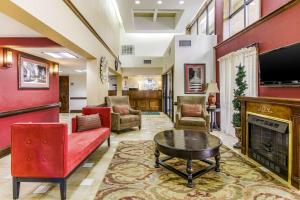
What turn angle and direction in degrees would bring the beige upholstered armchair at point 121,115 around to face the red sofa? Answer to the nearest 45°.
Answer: approximately 45° to its right

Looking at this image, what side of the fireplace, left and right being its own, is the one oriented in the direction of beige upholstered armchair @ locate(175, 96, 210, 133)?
right

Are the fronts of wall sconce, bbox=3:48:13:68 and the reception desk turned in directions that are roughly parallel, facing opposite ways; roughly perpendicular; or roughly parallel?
roughly perpendicular

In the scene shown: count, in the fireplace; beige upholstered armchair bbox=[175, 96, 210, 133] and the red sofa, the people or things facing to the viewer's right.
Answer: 1

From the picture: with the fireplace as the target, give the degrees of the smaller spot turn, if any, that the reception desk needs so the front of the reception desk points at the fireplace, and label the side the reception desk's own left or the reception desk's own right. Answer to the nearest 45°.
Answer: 0° — it already faces it

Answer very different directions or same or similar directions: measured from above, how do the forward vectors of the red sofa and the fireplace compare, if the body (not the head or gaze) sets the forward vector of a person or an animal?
very different directions

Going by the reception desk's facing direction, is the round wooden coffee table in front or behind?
in front

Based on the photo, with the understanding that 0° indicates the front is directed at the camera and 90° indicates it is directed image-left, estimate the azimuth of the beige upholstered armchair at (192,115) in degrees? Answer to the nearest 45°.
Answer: approximately 0°

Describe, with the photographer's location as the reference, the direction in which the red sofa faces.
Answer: facing to the right of the viewer

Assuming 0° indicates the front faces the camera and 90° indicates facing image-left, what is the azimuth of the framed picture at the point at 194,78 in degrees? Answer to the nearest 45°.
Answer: approximately 0°

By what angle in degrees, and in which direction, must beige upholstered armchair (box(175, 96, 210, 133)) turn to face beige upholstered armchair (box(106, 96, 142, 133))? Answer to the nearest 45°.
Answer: approximately 90° to its right
